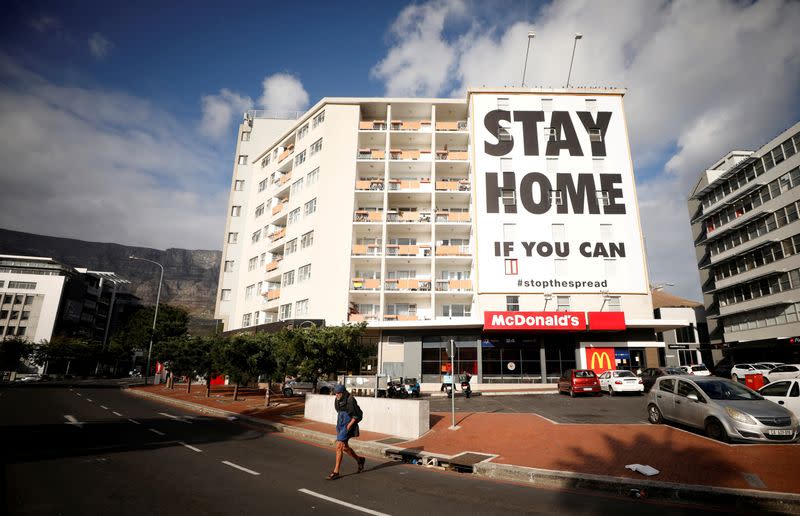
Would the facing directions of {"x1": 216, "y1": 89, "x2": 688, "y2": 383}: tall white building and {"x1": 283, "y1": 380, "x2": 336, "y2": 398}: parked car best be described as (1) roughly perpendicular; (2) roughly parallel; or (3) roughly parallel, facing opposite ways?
roughly perpendicular

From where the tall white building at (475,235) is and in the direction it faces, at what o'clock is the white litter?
The white litter is roughly at 12 o'clock from the tall white building.

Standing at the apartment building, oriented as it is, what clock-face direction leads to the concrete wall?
The concrete wall is roughly at 11 o'clock from the apartment building.

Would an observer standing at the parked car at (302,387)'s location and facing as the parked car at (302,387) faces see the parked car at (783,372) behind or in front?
behind

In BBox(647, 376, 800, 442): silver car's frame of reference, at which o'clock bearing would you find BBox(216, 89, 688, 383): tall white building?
The tall white building is roughly at 6 o'clock from the silver car.

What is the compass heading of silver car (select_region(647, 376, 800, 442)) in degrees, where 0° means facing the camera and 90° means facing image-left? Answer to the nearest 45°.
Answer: approximately 315°

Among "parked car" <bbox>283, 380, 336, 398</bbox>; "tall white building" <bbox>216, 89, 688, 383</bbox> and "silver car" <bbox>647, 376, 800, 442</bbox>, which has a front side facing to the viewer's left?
the parked car

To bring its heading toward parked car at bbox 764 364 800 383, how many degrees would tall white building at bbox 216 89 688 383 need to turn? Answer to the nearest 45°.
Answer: approximately 45° to its left

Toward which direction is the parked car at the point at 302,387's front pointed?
to the viewer's left

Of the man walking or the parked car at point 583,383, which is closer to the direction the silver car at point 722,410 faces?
the man walking
